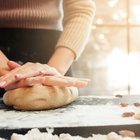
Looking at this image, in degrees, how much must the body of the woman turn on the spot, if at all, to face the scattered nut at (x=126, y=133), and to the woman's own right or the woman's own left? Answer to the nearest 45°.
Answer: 0° — they already face it

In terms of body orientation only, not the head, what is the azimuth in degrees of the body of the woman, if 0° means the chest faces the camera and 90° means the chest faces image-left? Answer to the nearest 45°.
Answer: approximately 0°
